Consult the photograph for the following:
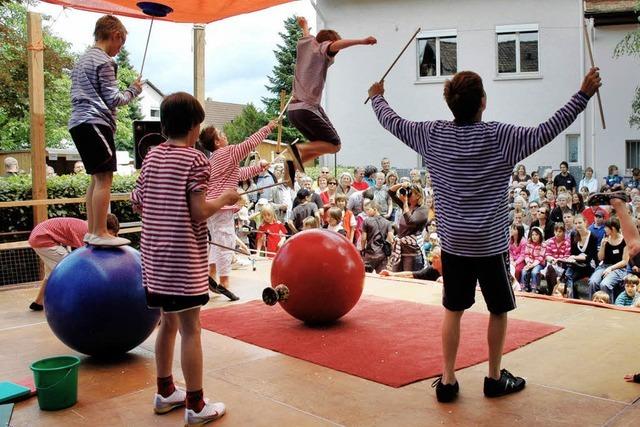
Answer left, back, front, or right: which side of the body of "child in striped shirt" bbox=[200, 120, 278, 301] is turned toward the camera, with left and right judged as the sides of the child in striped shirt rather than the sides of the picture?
right

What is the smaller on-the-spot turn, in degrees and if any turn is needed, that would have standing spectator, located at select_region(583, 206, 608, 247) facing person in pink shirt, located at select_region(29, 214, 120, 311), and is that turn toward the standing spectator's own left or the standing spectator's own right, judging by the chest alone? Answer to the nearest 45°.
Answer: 0° — they already face them

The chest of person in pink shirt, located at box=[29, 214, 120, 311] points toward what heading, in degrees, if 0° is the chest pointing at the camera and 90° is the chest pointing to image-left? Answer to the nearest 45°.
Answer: approximately 270°

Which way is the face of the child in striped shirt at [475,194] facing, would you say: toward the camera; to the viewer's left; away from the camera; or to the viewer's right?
away from the camera

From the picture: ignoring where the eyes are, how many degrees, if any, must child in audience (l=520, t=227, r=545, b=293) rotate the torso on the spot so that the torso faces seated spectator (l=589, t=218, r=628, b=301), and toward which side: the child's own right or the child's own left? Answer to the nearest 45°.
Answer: approximately 90° to the child's own left

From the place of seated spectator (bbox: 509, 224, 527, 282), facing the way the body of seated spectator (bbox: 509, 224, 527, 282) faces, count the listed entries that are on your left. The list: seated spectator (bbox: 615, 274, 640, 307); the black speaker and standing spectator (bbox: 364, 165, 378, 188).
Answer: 1

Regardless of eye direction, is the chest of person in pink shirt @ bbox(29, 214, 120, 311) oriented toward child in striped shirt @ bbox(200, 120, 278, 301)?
yes

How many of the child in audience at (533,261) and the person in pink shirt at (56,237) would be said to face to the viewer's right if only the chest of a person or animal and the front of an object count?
1

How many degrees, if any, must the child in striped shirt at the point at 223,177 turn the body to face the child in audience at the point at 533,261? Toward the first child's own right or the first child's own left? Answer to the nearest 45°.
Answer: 0° — they already face them

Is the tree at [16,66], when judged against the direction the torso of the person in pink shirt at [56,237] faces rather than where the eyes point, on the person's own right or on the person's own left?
on the person's own left

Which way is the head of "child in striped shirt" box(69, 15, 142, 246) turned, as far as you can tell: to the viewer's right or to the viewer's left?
to the viewer's right
